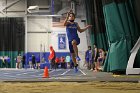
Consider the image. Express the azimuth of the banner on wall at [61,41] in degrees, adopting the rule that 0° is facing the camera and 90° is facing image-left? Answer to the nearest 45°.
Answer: approximately 0°
